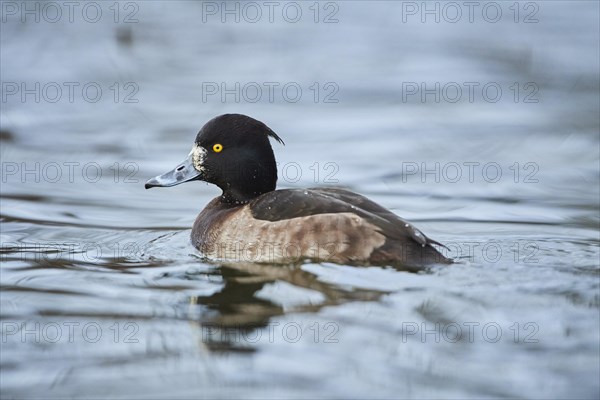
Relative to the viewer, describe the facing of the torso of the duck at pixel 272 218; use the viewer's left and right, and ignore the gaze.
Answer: facing to the left of the viewer
